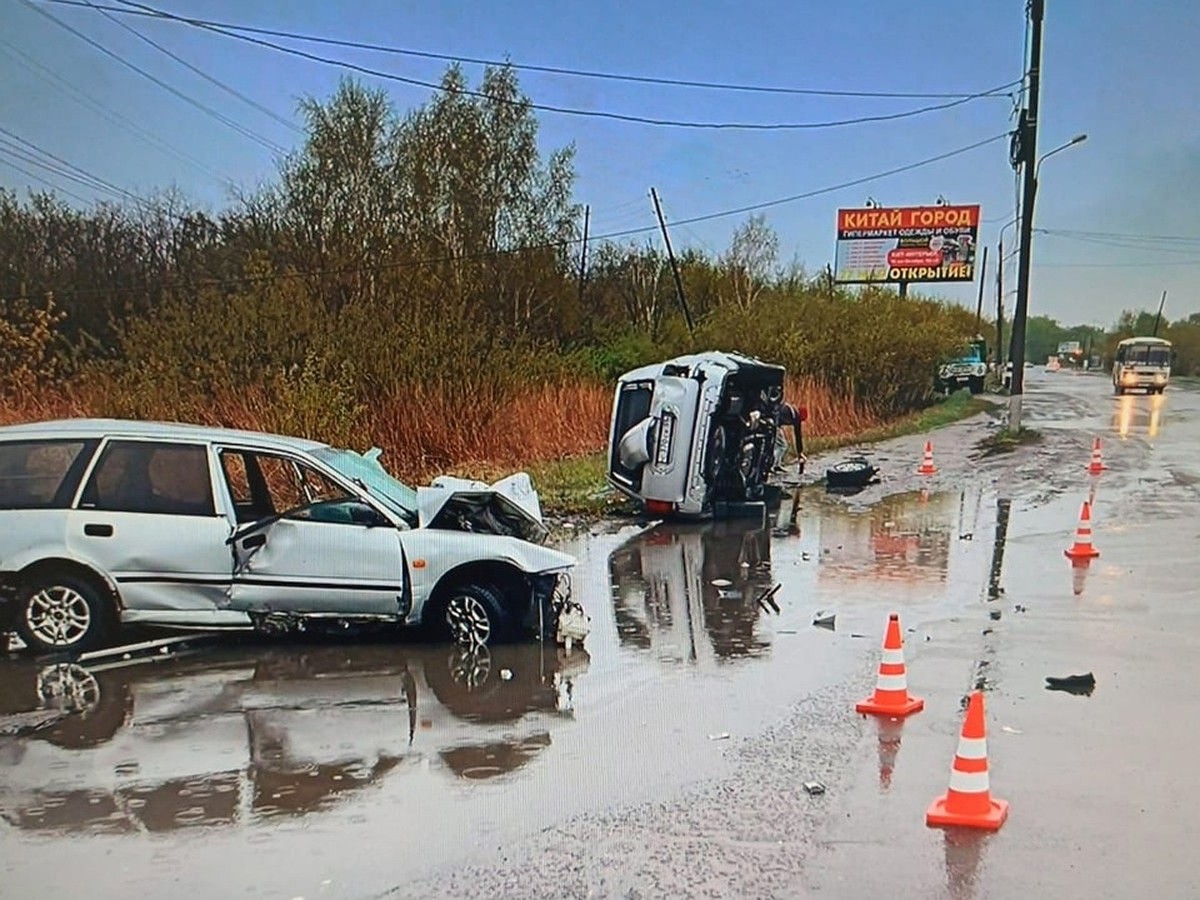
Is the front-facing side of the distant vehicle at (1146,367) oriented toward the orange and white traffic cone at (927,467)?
yes

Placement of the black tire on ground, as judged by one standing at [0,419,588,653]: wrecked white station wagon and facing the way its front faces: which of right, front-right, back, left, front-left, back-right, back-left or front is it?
front-left

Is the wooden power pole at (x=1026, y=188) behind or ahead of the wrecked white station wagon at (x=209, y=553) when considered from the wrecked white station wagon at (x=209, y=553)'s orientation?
ahead

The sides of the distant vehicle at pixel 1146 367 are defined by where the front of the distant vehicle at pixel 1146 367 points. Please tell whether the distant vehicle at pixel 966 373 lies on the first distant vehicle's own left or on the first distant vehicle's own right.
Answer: on the first distant vehicle's own right

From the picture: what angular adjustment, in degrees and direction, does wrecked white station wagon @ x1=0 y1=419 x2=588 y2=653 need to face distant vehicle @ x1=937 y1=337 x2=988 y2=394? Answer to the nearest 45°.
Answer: approximately 45° to its left

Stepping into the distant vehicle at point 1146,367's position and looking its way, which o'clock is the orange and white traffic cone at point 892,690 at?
The orange and white traffic cone is roughly at 12 o'clock from the distant vehicle.

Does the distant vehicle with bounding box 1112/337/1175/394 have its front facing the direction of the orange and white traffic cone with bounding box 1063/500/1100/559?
yes

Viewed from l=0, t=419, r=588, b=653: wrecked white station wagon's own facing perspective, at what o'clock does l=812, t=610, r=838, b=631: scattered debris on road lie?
The scattered debris on road is roughly at 12 o'clock from the wrecked white station wagon.

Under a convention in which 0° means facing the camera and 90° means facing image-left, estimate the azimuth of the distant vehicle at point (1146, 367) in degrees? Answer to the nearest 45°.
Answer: approximately 0°

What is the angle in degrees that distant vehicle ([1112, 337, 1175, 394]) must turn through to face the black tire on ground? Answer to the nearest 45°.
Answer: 0° — it already faces it

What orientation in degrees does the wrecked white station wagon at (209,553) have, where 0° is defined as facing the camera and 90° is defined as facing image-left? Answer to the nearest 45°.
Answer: approximately 270°

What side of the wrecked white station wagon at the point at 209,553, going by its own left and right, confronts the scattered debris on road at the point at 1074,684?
front

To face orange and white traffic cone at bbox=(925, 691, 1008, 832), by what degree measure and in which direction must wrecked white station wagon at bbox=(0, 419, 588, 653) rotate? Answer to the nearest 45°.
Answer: approximately 45° to its right

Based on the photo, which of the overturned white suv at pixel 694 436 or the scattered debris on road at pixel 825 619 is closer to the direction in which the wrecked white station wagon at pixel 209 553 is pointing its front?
the scattered debris on road

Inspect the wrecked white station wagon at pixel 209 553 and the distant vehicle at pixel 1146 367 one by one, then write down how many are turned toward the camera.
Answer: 1
